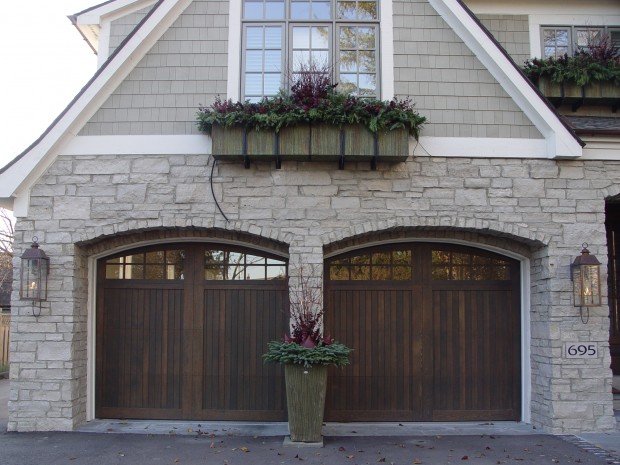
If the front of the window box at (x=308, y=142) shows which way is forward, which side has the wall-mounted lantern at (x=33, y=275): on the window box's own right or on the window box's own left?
on the window box's own right

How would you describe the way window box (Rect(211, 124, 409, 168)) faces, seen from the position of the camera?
facing the viewer

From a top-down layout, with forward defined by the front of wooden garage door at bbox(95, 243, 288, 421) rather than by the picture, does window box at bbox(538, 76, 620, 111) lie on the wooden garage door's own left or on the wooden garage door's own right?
on the wooden garage door's own left

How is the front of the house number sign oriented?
toward the camera

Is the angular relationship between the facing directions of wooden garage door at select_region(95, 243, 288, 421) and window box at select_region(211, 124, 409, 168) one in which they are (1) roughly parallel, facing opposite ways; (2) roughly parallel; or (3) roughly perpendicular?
roughly parallel

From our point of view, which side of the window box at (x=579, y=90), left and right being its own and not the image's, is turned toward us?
front

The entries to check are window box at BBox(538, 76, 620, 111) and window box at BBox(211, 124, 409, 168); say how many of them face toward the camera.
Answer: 2

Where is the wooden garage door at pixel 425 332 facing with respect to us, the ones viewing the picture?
facing the viewer
